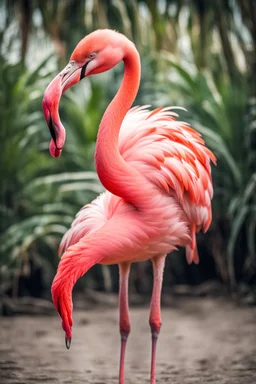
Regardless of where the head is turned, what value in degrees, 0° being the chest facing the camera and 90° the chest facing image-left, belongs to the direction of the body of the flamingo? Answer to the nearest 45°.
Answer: approximately 45°
